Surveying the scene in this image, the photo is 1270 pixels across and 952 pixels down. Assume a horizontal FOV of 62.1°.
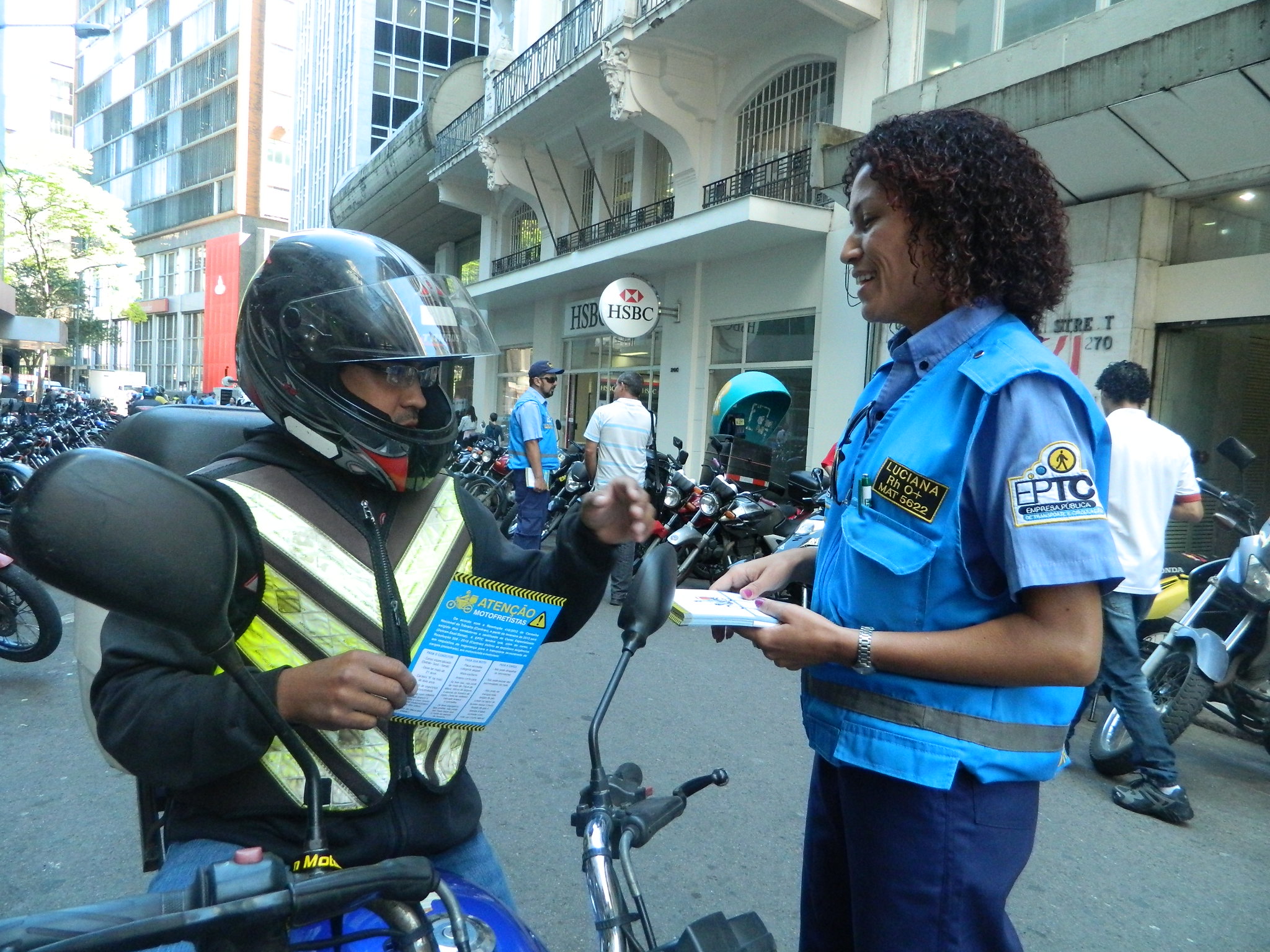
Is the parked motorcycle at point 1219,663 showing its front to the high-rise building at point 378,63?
no

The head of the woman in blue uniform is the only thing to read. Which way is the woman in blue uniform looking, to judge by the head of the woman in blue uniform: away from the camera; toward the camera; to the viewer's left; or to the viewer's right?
to the viewer's left

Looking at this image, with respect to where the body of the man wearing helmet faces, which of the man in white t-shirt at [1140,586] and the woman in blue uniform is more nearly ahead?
the woman in blue uniform

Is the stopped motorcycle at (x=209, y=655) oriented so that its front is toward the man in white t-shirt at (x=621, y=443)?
no

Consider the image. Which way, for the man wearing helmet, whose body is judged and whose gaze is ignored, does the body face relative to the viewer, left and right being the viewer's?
facing the viewer and to the right of the viewer

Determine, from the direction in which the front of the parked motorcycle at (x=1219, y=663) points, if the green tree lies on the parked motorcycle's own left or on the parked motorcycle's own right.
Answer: on the parked motorcycle's own right

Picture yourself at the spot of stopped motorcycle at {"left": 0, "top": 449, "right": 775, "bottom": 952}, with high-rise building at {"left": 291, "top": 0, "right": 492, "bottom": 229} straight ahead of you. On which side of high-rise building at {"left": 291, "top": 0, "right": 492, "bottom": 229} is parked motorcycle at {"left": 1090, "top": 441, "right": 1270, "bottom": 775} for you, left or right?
right

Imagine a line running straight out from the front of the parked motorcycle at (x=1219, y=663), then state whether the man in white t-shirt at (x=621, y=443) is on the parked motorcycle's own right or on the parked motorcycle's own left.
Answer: on the parked motorcycle's own right

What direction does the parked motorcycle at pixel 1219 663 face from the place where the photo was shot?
facing the viewer and to the left of the viewer

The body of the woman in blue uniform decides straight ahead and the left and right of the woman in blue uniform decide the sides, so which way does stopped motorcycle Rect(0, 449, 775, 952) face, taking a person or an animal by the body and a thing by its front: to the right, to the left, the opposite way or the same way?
the opposite way

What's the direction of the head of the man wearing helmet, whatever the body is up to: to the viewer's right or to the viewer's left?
to the viewer's right

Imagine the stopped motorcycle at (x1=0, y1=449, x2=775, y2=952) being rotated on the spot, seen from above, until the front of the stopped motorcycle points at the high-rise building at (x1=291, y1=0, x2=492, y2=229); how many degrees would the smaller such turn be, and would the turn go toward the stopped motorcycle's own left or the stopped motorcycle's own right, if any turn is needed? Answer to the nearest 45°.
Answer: approximately 135° to the stopped motorcycle's own left

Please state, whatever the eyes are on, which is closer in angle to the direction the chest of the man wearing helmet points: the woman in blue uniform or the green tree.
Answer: the woman in blue uniform

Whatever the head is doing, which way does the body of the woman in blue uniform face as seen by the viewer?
to the viewer's left

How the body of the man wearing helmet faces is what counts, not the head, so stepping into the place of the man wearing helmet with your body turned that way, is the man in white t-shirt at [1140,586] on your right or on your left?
on your left
